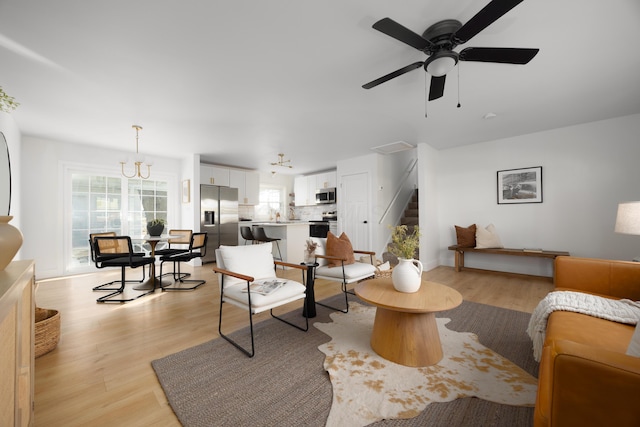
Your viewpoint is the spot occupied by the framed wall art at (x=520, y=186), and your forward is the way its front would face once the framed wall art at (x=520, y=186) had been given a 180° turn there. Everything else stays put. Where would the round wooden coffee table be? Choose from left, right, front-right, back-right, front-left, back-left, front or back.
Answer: back-right

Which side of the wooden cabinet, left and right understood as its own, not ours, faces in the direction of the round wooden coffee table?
front

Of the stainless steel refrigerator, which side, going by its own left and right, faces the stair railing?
left

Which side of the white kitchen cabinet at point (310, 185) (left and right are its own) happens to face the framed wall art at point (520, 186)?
left

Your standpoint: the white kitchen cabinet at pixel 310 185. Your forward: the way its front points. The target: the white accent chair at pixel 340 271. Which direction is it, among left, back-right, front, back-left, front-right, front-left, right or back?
front-left

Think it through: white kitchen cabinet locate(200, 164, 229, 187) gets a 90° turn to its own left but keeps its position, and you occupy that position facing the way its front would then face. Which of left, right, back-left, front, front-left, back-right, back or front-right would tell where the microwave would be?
front

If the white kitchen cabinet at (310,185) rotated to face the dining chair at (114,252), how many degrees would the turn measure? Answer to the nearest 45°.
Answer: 0° — it already faces it

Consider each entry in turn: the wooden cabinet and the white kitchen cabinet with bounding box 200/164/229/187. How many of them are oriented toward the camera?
1

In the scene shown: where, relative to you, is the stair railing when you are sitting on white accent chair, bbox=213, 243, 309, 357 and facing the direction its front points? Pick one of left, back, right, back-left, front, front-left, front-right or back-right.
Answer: left

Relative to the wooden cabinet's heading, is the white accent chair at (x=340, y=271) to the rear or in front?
in front

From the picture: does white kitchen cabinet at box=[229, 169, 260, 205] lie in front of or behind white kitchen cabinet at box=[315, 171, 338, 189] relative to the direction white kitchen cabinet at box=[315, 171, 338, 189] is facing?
in front

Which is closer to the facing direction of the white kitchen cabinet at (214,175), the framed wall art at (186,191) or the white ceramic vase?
the white ceramic vase

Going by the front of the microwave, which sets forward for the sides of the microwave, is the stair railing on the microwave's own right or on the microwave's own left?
on the microwave's own left

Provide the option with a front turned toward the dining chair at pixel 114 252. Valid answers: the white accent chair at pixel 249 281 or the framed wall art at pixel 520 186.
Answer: the framed wall art
